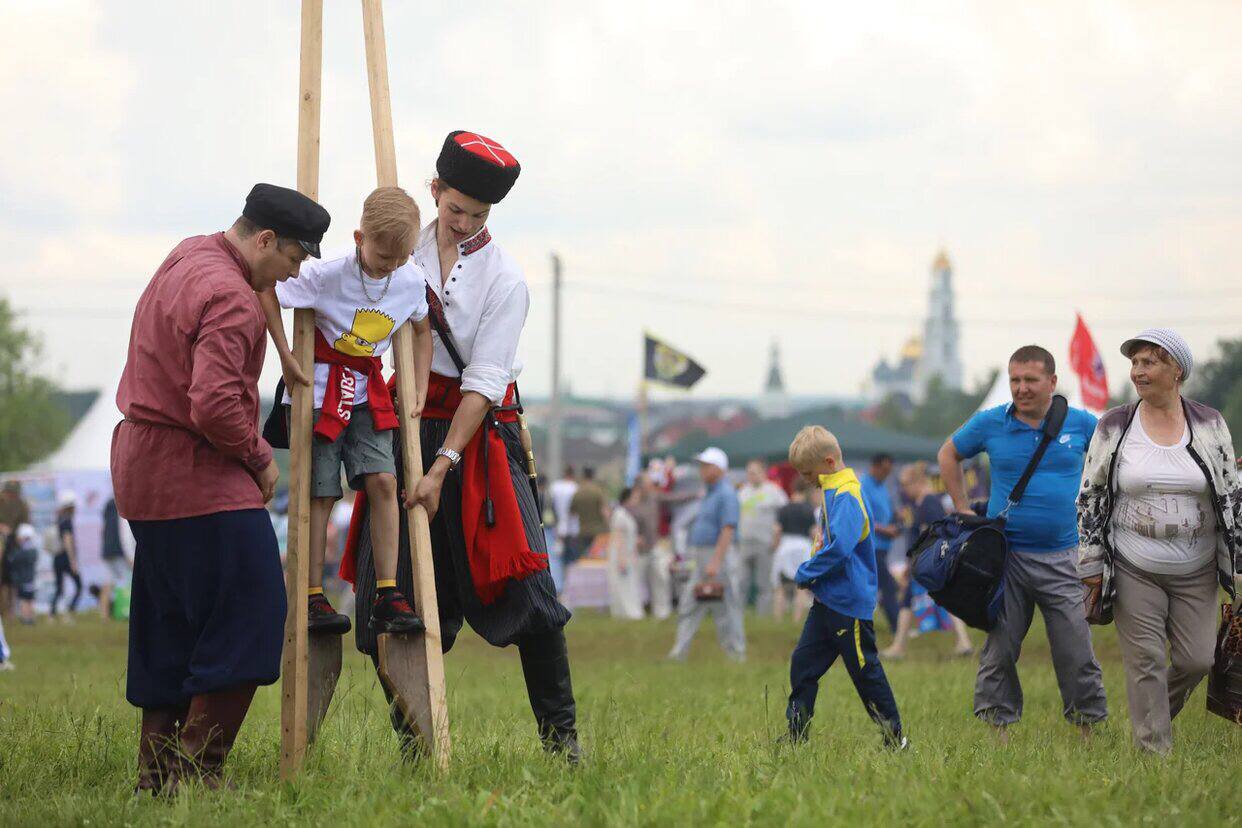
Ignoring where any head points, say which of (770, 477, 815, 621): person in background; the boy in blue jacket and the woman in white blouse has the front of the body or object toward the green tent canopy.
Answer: the person in background

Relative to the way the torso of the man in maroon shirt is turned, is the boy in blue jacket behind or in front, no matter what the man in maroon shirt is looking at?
in front

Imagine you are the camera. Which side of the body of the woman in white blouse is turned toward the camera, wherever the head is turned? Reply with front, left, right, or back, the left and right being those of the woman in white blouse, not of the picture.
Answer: front

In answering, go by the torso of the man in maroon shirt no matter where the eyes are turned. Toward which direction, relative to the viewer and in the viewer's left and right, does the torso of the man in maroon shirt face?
facing away from the viewer and to the right of the viewer

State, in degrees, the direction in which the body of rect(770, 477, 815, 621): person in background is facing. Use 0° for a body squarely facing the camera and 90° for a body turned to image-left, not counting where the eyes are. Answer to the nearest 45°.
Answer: approximately 180°

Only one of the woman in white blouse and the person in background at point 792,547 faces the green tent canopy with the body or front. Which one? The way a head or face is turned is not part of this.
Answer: the person in background

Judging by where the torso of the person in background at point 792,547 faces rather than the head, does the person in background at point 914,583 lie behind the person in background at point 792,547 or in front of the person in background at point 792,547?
behind

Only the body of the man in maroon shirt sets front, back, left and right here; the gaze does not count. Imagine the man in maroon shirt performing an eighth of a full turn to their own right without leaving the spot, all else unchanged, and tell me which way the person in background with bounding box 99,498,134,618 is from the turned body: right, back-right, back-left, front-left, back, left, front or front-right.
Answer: left

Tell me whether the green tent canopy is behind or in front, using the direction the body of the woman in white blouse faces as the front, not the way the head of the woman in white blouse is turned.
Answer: behind

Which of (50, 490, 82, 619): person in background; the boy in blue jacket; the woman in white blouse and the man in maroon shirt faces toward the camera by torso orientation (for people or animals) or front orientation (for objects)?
the woman in white blouse

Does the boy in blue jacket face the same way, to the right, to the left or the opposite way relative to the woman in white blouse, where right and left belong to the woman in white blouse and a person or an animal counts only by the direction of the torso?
to the right
